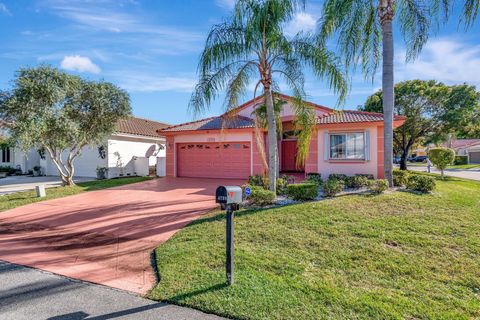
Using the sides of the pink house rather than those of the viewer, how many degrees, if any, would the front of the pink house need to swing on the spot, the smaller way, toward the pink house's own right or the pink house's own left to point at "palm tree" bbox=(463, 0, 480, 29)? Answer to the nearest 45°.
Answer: approximately 45° to the pink house's own left

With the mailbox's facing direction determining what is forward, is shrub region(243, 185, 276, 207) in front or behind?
behind

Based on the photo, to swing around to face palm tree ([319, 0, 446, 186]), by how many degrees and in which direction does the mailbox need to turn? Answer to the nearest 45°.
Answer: approximately 180°

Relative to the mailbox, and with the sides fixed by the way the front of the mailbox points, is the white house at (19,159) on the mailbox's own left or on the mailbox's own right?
on the mailbox's own right

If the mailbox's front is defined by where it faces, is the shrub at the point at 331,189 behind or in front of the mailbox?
behind

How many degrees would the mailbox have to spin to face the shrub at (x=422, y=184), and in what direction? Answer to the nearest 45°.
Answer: approximately 180°

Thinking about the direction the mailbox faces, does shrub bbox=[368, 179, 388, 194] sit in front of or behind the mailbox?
behind

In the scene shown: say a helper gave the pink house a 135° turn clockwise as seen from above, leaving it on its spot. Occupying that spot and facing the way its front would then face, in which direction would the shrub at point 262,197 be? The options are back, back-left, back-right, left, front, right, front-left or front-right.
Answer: back-left

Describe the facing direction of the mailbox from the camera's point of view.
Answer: facing the viewer and to the left of the viewer

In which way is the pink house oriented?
toward the camera

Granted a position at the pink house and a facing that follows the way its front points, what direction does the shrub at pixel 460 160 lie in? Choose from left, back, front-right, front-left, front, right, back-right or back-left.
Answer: back-left

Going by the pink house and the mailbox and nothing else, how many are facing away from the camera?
0

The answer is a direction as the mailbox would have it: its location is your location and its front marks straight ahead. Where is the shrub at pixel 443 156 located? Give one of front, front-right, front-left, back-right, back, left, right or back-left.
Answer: back

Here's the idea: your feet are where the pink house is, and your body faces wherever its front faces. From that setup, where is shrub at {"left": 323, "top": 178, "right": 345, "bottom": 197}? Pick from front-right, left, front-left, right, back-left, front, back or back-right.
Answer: front

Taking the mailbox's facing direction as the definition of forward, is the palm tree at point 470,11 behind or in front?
behind

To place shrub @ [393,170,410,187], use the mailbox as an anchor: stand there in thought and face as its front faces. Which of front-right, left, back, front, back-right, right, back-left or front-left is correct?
back
